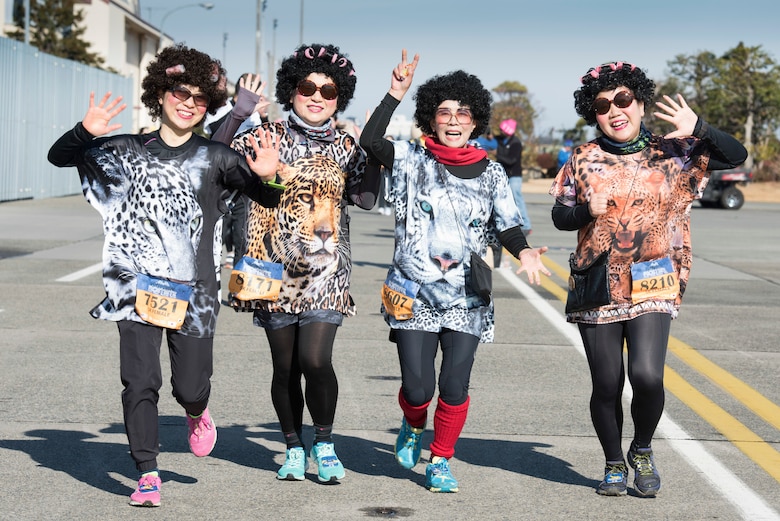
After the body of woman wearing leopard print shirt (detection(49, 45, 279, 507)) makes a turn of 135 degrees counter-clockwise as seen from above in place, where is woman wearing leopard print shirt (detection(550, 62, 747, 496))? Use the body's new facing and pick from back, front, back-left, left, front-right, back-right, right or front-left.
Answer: front-right

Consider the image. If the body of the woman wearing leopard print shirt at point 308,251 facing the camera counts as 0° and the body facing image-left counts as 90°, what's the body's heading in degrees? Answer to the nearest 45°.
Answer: approximately 0°

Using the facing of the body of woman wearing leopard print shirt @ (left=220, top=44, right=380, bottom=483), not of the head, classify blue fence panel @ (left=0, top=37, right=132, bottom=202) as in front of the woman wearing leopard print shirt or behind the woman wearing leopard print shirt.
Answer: behind

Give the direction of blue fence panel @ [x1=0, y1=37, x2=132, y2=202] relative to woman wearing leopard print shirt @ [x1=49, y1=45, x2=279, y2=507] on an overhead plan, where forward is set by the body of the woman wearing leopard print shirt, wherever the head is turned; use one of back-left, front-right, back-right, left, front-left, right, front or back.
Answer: back

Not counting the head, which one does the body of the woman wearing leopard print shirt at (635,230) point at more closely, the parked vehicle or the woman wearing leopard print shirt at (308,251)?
the woman wearing leopard print shirt

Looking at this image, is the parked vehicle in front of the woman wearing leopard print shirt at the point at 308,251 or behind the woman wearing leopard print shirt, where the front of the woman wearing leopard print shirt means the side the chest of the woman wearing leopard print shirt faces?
behind

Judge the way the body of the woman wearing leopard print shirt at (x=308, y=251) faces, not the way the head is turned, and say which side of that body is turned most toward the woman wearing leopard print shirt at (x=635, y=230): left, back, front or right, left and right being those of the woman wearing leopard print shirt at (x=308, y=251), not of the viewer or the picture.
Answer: left
